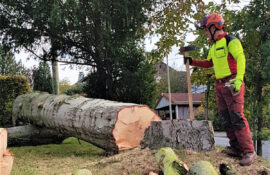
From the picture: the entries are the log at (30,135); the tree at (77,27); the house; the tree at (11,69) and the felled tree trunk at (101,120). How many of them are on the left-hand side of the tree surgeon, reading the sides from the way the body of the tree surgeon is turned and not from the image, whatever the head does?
0

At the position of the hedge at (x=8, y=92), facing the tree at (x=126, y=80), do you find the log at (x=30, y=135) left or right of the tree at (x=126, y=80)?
right

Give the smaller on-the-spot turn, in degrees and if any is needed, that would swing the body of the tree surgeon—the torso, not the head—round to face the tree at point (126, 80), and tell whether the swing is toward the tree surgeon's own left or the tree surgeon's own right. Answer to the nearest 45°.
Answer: approximately 90° to the tree surgeon's own right

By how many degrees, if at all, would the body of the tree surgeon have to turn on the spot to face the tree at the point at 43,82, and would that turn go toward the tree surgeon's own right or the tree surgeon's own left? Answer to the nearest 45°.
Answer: approximately 90° to the tree surgeon's own right

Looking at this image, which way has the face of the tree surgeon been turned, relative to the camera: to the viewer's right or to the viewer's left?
to the viewer's left

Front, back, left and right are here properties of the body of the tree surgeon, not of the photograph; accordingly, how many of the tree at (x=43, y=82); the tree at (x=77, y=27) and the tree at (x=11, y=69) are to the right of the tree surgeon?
3

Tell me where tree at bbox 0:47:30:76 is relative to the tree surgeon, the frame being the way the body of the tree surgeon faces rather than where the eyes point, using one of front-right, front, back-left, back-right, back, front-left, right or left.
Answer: right

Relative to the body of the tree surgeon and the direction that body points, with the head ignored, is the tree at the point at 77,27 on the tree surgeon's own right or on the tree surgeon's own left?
on the tree surgeon's own right

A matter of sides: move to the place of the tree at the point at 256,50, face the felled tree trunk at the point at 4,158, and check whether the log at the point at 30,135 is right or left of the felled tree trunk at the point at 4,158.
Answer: right

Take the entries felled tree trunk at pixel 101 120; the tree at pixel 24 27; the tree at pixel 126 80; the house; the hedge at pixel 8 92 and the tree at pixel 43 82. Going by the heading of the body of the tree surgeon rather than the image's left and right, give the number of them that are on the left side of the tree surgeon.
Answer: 0

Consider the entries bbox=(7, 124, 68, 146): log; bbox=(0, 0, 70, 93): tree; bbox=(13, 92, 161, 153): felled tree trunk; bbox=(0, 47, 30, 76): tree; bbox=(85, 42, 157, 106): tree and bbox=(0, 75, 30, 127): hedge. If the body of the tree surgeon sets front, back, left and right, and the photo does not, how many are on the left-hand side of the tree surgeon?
0

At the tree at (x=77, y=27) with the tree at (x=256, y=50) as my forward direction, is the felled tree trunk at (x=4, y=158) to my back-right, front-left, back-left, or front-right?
front-right

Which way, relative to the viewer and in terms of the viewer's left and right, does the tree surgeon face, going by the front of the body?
facing the viewer and to the left of the viewer

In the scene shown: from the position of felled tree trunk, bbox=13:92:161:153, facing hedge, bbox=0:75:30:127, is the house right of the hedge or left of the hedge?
right

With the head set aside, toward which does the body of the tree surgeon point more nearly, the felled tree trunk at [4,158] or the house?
the felled tree trunk

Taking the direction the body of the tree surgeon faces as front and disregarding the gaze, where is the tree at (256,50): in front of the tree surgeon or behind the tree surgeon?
behind

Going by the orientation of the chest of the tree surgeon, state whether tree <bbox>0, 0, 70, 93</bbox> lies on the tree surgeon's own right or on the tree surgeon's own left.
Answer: on the tree surgeon's own right
